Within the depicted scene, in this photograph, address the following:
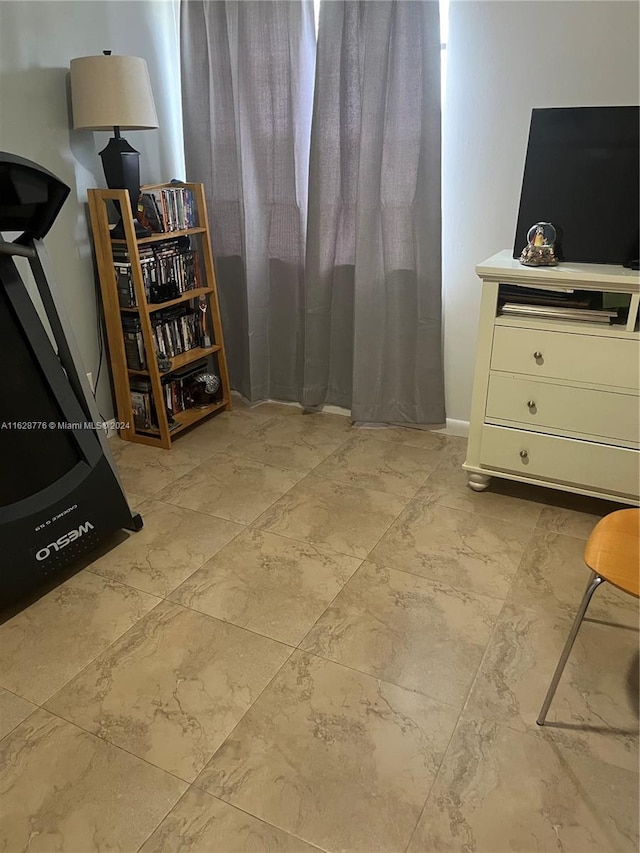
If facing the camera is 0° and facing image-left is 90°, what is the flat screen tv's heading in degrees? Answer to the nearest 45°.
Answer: approximately 0°

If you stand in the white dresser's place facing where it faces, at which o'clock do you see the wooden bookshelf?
The wooden bookshelf is roughly at 3 o'clock from the white dresser.

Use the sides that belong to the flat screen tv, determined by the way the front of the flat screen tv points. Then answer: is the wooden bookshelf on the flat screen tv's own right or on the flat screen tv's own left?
on the flat screen tv's own right

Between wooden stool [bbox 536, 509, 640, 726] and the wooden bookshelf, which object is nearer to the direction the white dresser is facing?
the wooden stool

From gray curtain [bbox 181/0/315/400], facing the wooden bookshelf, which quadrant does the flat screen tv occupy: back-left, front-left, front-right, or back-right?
back-left

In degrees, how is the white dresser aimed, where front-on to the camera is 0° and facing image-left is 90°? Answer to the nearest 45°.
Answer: approximately 0°

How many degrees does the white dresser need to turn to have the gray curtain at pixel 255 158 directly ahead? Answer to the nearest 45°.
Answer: approximately 135° to its right

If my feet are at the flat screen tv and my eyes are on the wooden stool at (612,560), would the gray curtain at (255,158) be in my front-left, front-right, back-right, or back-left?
back-right
